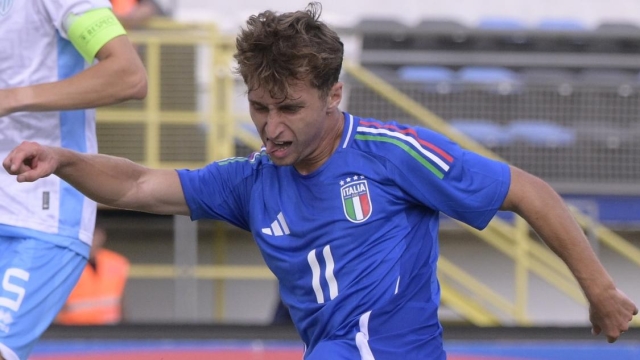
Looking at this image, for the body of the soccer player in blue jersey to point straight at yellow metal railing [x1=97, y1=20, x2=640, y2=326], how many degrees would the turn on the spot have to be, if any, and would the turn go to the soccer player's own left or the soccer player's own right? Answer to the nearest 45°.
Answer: approximately 135° to the soccer player's own right

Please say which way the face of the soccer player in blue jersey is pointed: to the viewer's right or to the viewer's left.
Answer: to the viewer's left

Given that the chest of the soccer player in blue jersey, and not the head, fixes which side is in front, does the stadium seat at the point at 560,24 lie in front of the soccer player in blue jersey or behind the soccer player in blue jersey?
behind

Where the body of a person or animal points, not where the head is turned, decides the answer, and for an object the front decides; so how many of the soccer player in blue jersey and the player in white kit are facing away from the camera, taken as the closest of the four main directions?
0

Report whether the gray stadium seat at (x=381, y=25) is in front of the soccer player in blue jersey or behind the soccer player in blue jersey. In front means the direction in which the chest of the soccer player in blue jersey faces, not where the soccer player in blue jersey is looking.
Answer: behind

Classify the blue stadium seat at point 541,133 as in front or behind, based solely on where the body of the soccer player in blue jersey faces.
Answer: behind

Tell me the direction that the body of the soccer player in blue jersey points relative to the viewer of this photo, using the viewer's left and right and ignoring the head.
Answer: facing the viewer and to the left of the viewer
